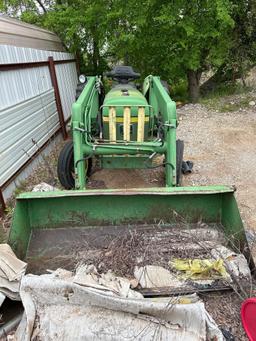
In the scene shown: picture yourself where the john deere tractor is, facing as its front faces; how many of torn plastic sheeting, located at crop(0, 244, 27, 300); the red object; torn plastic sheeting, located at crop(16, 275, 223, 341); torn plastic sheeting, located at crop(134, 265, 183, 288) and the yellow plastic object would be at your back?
0

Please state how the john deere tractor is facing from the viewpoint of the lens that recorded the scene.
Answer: facing the viewer

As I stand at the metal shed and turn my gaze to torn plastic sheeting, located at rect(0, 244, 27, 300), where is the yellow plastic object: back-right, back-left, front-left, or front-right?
front-left

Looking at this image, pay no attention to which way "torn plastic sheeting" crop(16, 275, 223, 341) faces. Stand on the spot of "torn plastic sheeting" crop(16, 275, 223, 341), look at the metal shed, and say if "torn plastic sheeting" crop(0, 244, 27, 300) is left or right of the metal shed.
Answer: left

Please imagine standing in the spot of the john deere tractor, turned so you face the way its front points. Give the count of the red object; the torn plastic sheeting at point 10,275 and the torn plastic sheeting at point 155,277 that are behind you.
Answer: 0

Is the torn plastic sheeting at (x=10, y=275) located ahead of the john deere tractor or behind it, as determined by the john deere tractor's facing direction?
ahead

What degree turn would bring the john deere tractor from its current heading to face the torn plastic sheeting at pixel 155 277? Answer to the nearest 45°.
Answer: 0° — it already faces it

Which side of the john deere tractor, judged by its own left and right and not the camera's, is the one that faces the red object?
front

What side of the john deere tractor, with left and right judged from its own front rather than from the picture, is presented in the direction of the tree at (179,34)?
back

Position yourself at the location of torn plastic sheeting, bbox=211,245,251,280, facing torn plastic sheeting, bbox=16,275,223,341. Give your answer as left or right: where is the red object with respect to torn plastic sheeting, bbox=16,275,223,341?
left

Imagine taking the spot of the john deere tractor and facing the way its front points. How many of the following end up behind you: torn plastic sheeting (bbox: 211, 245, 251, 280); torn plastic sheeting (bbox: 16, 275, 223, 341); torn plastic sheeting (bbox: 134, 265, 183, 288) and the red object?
0

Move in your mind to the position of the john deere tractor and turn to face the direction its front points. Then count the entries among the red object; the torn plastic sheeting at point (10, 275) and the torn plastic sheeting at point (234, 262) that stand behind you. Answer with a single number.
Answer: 0

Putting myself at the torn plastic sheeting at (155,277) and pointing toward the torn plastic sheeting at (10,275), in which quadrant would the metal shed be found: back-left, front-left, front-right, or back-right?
front-right

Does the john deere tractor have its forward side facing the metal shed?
no

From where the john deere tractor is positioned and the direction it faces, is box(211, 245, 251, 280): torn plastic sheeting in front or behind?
in front

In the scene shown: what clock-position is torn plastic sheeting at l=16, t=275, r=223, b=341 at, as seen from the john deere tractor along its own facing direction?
The torn plastic sheeting is roughly at 12 o'clock from the john deere tractor.

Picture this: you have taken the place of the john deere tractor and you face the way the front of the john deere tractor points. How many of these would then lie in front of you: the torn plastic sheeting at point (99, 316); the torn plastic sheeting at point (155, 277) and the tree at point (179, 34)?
2
